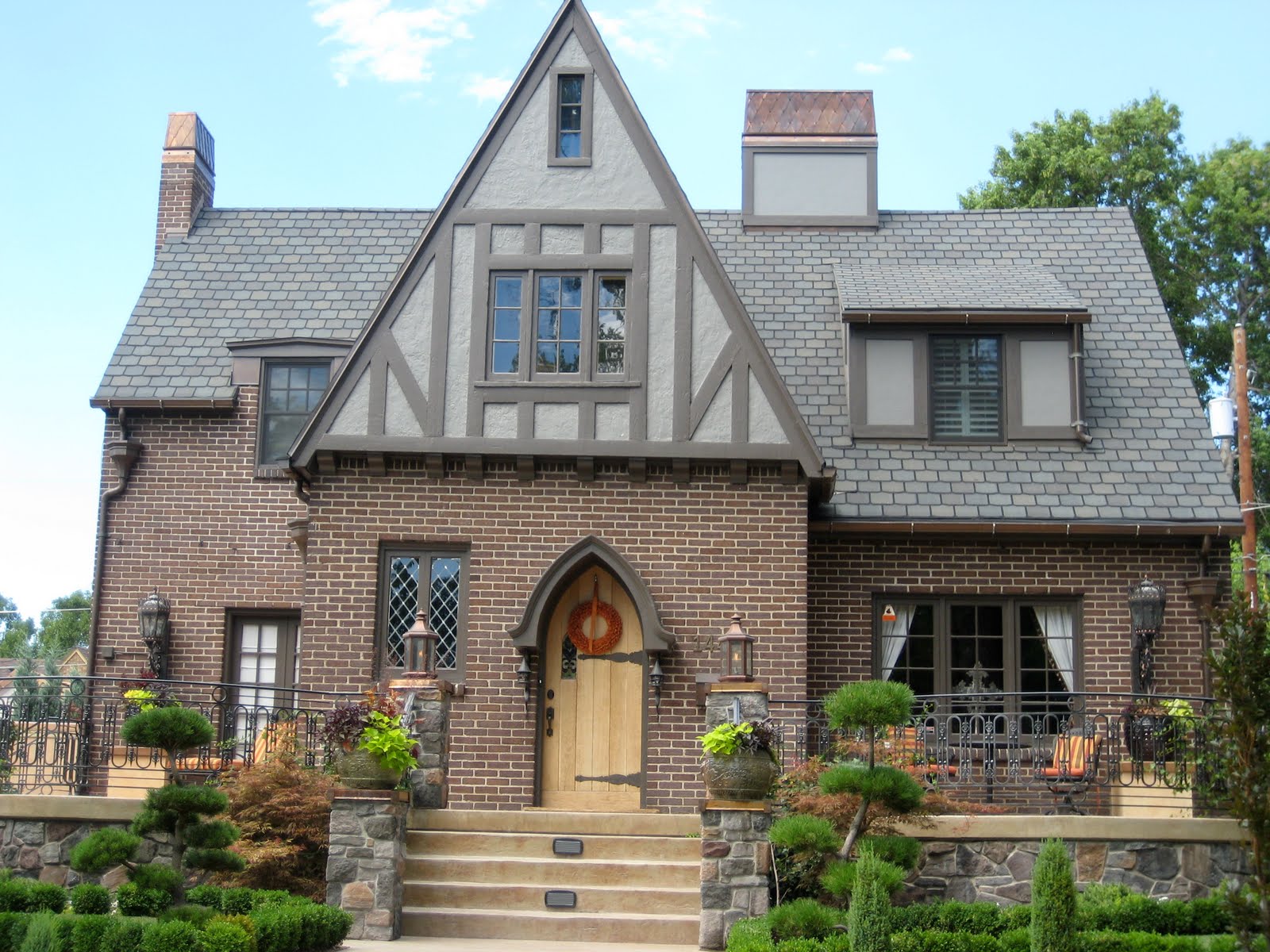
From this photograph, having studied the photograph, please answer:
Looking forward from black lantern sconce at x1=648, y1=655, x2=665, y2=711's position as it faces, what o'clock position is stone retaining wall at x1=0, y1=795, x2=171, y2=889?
The stone retaining wall is roughly at 2 o'clock from the black lantern sconce.

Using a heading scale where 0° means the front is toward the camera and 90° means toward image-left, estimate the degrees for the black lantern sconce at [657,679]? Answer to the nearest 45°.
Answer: approximately 0°

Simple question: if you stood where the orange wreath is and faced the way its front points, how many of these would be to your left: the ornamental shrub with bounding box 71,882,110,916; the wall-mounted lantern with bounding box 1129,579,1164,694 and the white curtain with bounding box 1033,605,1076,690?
2

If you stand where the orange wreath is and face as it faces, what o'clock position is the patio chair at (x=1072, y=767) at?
The patio chair is roughly at 10 o'clock from the orange wreath.

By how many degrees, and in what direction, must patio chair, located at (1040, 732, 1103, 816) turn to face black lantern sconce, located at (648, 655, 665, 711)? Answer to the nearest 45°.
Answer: approximately 45° to its right

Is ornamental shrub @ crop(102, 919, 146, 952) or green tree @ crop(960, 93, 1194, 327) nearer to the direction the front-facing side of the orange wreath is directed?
the ornamental shrub

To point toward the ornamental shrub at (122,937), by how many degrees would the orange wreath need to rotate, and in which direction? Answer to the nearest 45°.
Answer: approximately 45° to its right
